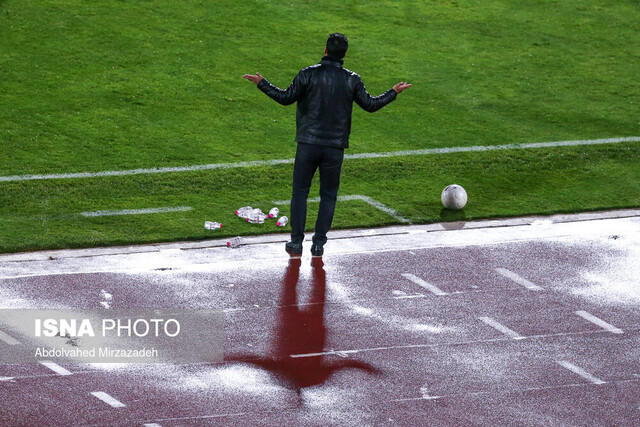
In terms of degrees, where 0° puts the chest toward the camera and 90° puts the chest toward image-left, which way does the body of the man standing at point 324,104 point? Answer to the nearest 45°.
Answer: approximately 180°

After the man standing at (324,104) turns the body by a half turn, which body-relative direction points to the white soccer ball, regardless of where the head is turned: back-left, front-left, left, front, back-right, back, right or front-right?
back-left
